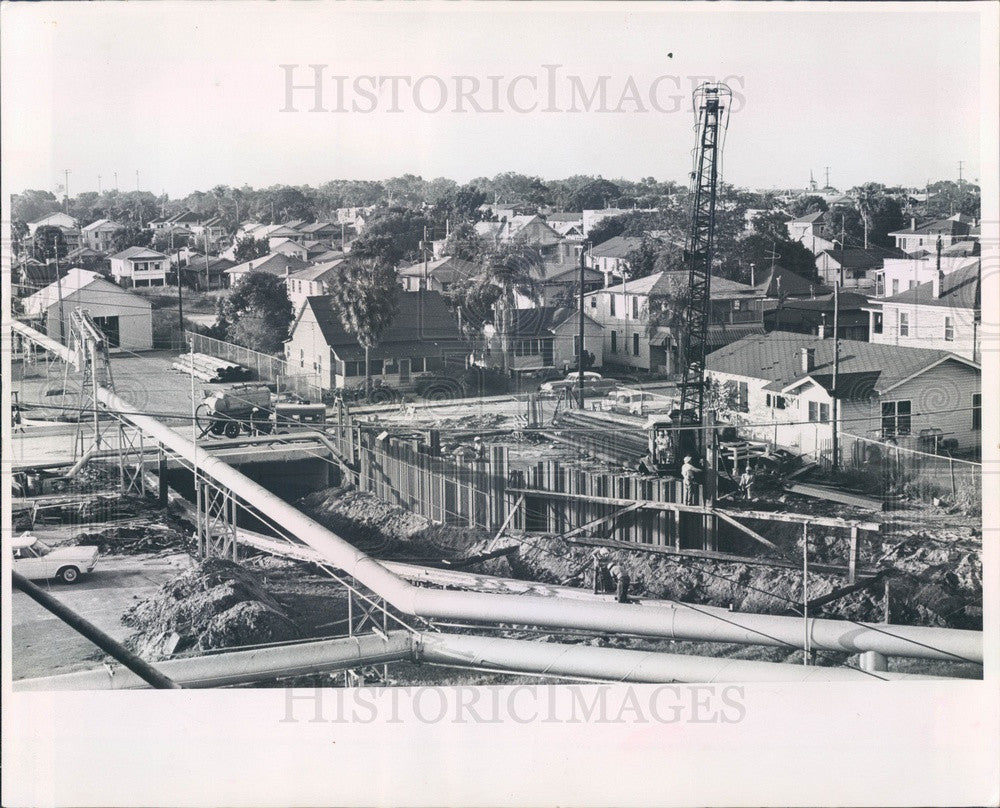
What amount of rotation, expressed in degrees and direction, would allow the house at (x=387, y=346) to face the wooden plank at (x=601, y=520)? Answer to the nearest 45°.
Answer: approximately 45° to its left

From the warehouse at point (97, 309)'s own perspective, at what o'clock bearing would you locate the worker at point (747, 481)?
The worker is roughly at 11 o'clock from the warehouse.

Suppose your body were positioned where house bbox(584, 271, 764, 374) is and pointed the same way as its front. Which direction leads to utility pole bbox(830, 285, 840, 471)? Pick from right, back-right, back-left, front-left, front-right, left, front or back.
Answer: front-left

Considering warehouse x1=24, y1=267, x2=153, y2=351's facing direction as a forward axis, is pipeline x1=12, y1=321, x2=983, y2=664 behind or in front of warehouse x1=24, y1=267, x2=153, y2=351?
in front

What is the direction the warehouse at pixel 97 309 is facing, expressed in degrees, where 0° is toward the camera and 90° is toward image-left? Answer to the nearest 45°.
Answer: approximately 315°
